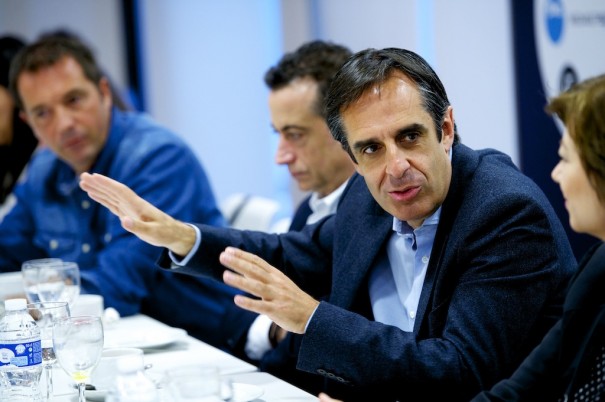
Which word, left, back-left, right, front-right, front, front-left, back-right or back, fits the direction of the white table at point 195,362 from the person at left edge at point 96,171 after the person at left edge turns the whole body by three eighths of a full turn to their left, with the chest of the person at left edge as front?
right

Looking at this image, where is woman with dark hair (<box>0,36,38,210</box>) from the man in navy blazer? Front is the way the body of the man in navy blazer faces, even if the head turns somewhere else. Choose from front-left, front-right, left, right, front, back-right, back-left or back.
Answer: right

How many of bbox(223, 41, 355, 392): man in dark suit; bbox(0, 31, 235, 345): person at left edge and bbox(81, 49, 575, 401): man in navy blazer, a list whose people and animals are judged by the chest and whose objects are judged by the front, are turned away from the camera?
0

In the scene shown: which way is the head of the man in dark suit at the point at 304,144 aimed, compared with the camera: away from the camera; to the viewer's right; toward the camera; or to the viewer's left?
to the viewer's left

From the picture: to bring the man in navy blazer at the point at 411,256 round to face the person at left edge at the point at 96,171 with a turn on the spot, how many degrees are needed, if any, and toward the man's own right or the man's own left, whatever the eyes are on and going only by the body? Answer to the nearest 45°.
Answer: approximately 90° to the man's own right

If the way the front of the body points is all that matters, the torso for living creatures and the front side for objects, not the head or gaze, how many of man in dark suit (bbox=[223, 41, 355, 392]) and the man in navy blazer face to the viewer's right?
0

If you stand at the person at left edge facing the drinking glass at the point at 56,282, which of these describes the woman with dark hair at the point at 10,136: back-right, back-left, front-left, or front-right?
back-right

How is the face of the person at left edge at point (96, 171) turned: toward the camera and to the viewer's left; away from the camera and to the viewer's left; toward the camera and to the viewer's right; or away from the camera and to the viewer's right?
toward the camera and to the viewer's right

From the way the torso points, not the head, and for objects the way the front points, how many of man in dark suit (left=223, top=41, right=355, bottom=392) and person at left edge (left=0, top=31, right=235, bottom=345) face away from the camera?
0
